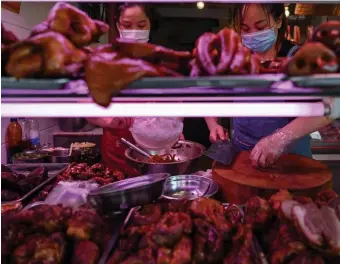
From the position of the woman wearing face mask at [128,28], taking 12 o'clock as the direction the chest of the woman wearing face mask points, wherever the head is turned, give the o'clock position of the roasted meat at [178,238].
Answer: The roasted meat is roughly at 12 o'clock from the woman wearing face mask.

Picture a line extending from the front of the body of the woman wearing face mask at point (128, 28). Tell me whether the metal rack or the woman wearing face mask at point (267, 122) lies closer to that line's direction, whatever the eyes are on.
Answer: the metal rack

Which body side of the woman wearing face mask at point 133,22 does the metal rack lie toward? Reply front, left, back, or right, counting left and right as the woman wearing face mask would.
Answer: front

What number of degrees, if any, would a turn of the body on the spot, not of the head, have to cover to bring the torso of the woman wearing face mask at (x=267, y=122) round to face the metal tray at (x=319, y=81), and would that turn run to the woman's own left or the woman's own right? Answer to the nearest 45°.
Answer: approximately 45° to the woman's own left

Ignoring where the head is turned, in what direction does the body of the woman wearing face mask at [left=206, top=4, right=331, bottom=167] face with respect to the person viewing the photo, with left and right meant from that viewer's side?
facing the viewer and to the left of the viewer

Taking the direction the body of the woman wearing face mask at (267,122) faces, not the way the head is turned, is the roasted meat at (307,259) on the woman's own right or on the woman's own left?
on the woman's own left

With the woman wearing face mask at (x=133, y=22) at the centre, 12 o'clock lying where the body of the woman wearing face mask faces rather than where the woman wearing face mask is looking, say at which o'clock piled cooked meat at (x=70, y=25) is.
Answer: The piled cooked meat is roughly at 12 o'clock from the woman wearing face mask.

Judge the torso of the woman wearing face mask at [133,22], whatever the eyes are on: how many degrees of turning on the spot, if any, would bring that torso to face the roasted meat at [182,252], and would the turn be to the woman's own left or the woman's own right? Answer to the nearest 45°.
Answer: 0° — they already face it

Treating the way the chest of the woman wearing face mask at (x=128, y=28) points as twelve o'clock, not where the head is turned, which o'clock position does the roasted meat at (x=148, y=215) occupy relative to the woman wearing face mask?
The roasted meat is roughly at 12 o'clock from the woman wearing face mask.

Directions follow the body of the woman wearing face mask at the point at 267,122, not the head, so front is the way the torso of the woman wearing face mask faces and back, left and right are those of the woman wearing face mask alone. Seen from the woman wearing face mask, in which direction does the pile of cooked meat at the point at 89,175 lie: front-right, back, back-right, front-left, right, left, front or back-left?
front

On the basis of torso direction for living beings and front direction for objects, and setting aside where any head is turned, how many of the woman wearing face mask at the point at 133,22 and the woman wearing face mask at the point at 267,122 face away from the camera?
0

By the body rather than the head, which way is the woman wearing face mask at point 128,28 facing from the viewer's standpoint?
toward the camera
